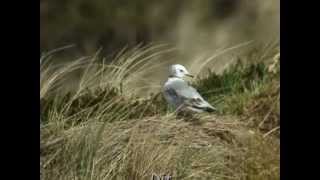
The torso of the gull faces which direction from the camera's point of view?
to the viewer's left
